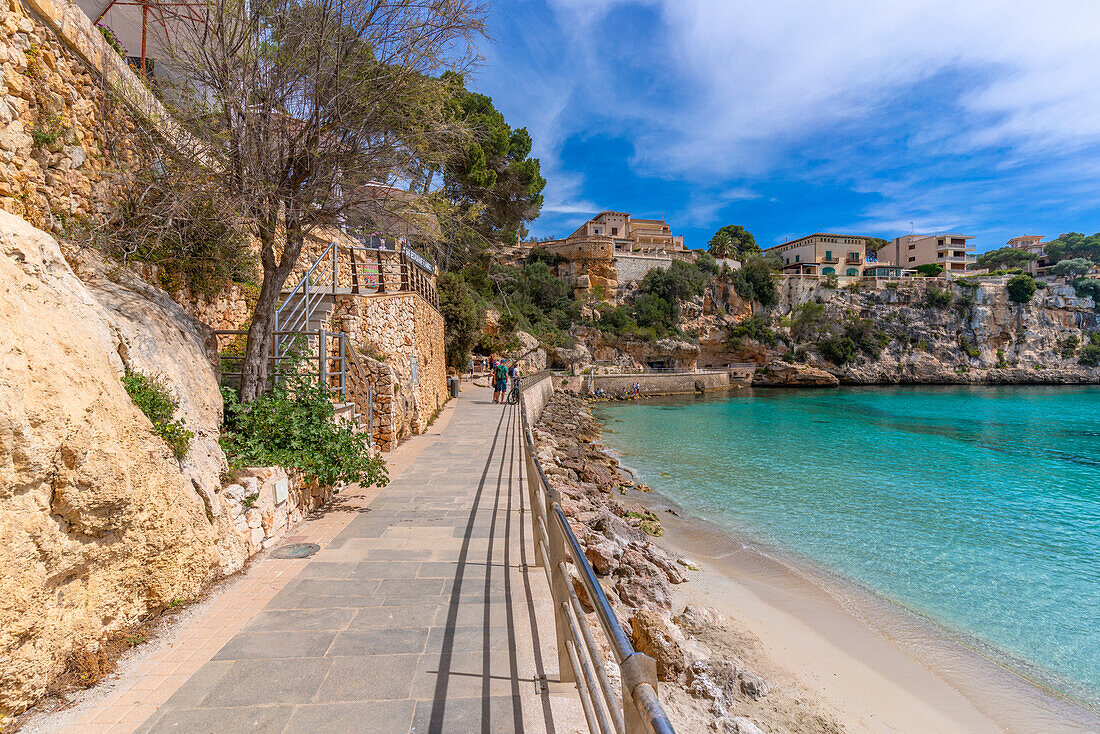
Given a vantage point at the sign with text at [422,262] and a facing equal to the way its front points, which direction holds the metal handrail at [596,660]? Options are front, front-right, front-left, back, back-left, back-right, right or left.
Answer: front-right

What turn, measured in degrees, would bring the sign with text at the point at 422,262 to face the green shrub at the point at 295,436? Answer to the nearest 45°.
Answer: approximately 45° to its right

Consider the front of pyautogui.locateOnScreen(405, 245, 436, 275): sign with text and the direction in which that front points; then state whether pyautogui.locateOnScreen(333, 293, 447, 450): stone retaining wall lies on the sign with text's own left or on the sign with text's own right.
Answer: on the sign with text's own right

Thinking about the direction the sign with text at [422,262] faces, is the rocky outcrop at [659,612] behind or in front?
in front

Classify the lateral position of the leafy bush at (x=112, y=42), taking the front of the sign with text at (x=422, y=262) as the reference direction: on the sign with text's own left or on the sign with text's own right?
on the sign with text's own right

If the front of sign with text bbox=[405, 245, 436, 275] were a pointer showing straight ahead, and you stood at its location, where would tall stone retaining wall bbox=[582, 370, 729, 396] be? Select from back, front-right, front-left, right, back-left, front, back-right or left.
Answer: left

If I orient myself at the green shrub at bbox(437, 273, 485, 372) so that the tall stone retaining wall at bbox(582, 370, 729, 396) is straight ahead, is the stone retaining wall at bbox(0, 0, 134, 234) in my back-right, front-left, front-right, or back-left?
back-right

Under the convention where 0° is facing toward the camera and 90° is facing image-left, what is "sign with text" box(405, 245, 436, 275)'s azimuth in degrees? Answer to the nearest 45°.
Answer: approximately 315°

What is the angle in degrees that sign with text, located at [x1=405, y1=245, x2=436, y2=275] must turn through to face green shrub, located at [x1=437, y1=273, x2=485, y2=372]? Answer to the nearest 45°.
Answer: approximately 135° to its left

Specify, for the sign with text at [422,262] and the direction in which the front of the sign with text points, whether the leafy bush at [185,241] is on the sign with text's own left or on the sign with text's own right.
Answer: on the sign with text's own right
